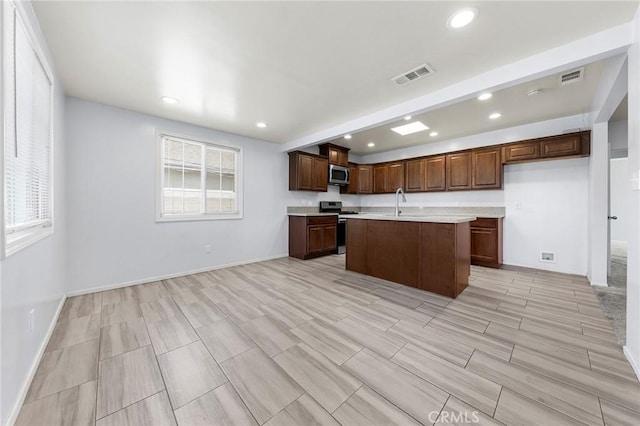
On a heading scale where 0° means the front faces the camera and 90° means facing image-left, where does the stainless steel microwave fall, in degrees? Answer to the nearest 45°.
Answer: approximately 315°

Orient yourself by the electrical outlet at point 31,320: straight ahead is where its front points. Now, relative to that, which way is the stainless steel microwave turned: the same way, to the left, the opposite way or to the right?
to the right

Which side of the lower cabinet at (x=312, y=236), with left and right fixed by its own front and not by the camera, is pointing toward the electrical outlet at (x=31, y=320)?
right

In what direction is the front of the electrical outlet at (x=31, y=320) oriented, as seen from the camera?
facing to the right of the viewer

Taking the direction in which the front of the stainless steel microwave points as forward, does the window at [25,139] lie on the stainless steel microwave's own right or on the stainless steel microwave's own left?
on the stainless steel microwave's own right

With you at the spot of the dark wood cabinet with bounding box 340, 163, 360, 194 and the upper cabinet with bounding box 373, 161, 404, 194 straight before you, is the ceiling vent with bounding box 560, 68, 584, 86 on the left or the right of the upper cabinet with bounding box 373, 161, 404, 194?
right
